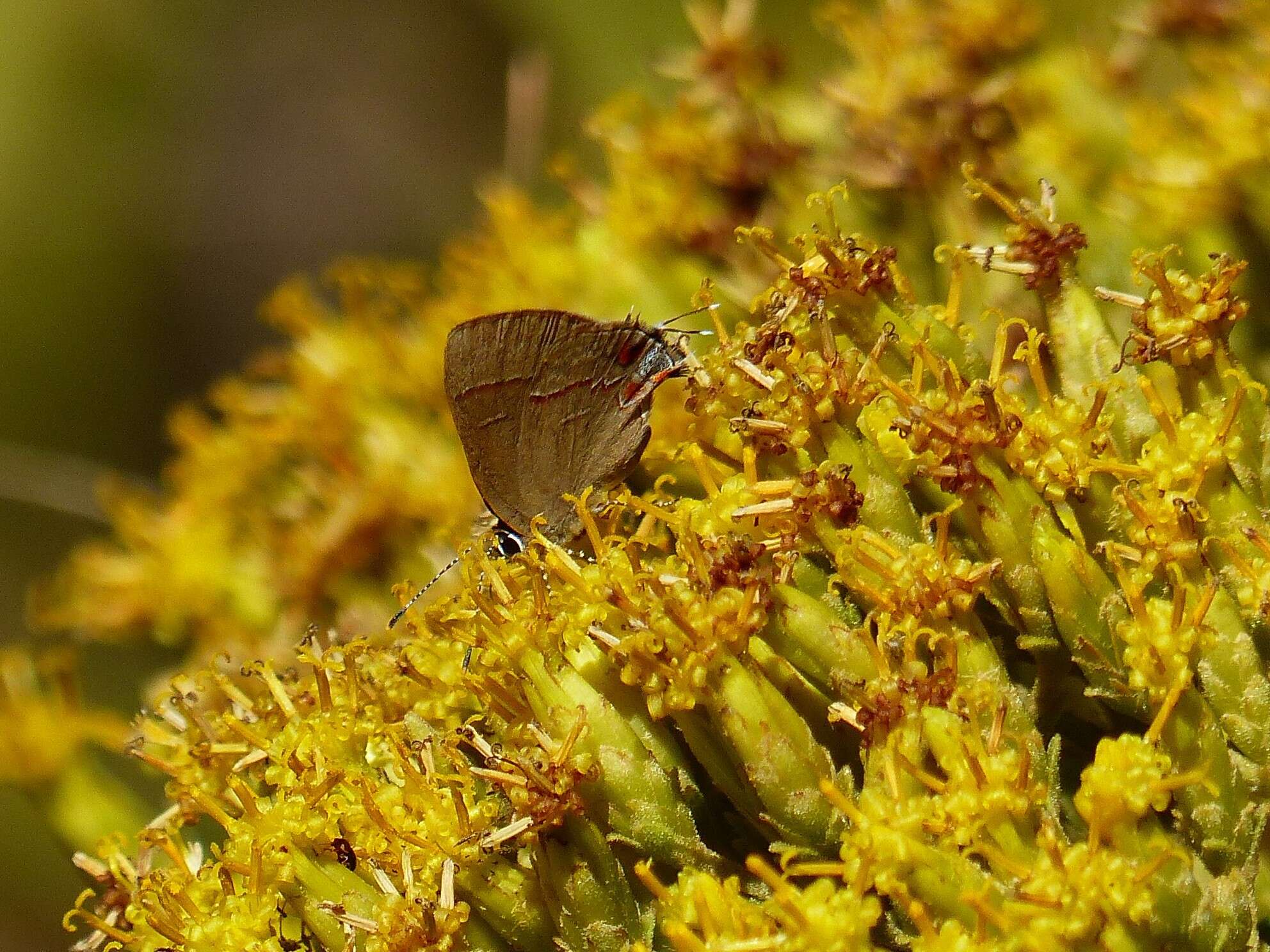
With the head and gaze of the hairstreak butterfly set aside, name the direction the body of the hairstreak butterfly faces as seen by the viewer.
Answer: to the viewer's left
